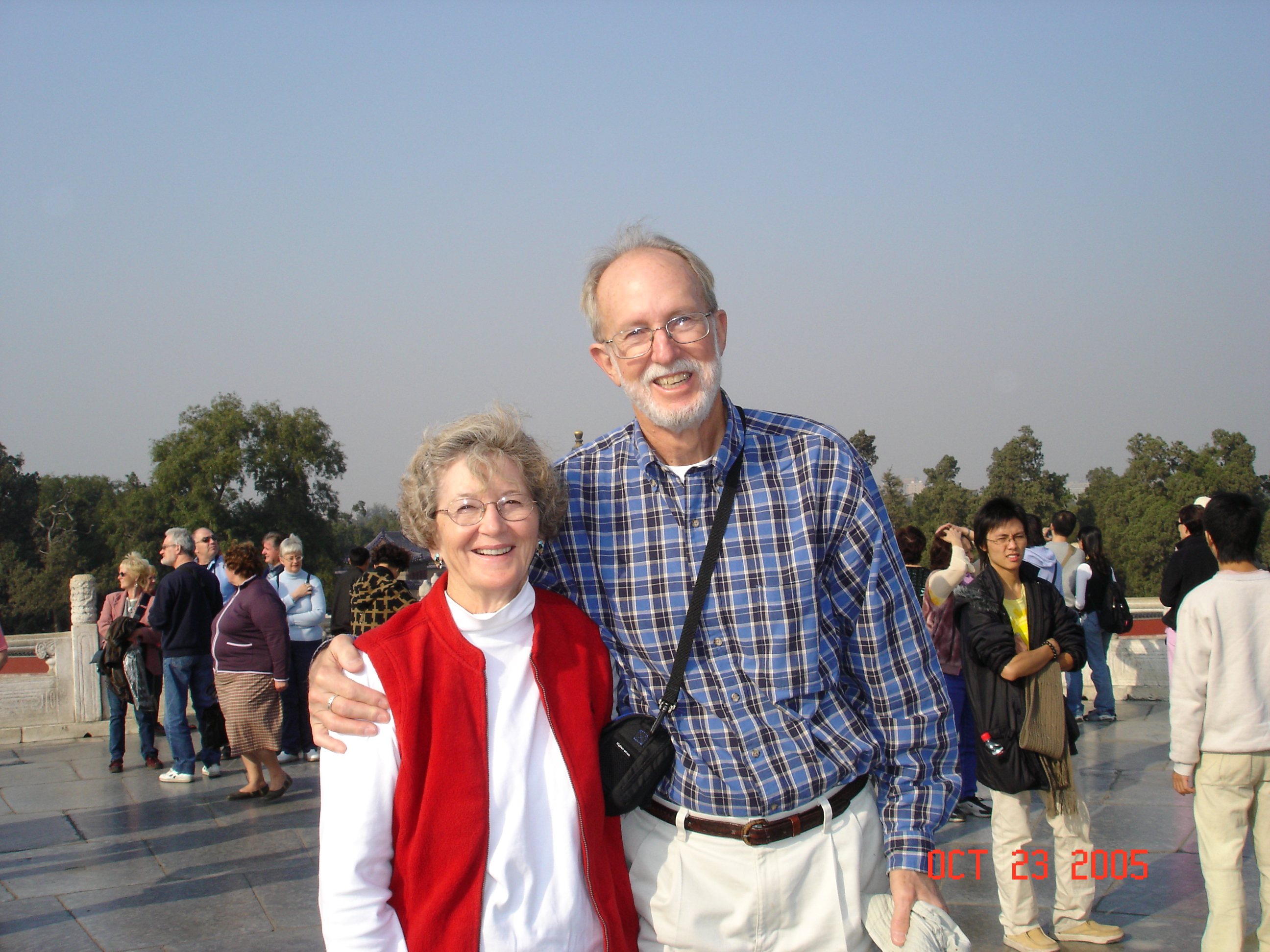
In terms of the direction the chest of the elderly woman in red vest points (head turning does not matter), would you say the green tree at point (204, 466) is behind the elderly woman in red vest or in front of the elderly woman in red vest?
behind

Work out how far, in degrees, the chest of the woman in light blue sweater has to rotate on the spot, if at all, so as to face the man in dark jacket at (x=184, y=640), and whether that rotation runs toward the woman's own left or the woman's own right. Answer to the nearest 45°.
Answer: approximately 45° to the woman's own right

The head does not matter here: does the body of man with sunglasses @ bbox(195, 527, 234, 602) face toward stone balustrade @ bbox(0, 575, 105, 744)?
no

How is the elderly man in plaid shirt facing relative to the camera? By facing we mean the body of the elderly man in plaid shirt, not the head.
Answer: toward the camera

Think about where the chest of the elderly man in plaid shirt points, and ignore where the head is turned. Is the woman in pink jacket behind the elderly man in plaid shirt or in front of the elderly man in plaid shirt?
behind

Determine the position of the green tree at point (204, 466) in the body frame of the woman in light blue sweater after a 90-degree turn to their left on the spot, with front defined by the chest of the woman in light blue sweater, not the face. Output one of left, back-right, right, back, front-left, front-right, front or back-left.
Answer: left

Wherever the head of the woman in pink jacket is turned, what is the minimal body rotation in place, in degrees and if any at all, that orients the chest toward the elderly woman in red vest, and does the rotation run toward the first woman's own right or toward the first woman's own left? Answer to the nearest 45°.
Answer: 0° — they already face them

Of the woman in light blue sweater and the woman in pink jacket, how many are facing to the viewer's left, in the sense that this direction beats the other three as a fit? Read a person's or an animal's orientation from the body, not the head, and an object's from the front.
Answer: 0

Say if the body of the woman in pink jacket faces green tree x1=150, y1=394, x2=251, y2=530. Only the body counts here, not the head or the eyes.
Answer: no

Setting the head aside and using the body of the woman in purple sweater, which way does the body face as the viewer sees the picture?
to the viewer's left

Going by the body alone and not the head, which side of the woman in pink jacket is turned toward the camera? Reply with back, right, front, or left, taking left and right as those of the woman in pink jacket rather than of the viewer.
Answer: front

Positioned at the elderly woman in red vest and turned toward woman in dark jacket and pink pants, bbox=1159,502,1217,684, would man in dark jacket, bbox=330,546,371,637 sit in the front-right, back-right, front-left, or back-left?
front-left

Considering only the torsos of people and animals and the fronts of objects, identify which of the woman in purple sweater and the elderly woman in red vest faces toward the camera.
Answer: the elderly woman in red vest

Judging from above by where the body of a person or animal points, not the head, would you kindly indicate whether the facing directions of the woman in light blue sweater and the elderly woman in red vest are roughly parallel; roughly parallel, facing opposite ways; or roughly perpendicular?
roughly parallel

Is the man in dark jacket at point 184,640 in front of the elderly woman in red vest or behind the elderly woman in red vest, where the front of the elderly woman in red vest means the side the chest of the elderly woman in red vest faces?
behind

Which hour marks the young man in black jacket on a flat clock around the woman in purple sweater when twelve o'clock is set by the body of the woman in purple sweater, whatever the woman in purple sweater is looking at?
The young man in black jacket is roughly at 8 o'clock from the woman in purple sweater.

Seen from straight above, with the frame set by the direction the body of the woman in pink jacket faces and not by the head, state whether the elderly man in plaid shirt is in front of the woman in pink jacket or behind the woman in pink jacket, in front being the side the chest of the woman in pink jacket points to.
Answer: in front
